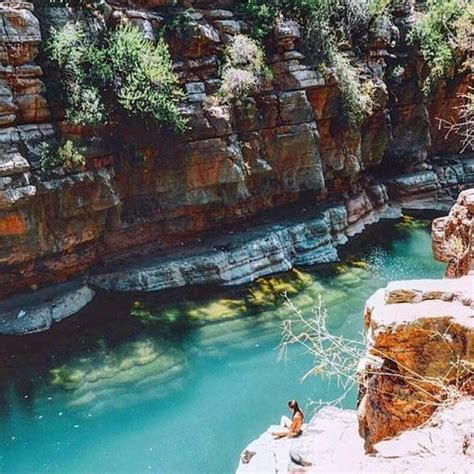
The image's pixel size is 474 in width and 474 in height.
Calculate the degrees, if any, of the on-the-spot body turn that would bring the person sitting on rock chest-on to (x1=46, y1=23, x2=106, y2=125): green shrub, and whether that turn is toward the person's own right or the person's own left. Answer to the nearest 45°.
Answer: approximately 45° to the person's own right

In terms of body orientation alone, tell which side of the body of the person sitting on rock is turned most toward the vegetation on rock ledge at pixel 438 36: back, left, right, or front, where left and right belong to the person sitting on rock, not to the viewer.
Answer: right

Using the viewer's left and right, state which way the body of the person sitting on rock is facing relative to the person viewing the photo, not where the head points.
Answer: facing to the left of the viewer

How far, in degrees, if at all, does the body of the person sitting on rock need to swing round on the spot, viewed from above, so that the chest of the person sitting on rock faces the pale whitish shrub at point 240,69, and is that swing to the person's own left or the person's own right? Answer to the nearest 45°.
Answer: approximately 90° to the person's own right

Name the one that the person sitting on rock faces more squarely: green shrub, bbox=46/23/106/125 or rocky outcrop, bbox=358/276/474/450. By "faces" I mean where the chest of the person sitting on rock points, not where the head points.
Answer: the green shrub

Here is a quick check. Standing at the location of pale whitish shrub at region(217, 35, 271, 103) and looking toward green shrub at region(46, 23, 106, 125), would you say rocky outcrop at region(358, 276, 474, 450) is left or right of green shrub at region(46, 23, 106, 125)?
left

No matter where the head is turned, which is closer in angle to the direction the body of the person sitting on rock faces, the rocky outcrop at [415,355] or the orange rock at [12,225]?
the orange rock

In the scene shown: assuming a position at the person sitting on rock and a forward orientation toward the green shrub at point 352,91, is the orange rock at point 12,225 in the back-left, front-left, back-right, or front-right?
front-left

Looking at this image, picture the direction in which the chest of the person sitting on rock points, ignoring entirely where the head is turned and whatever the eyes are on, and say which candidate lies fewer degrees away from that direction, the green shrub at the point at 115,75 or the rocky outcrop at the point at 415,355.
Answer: the green shrub
